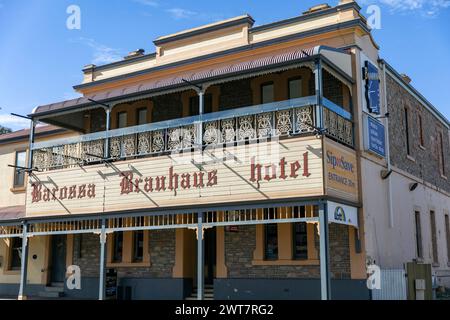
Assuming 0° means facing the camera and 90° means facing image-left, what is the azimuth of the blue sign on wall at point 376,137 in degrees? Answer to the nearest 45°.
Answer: approximately 315°

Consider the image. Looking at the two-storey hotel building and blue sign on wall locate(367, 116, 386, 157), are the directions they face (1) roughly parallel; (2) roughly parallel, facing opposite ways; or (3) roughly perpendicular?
roughly perpendicular

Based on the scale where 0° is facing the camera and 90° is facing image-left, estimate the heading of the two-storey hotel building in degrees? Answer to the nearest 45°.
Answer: approximately 45°
